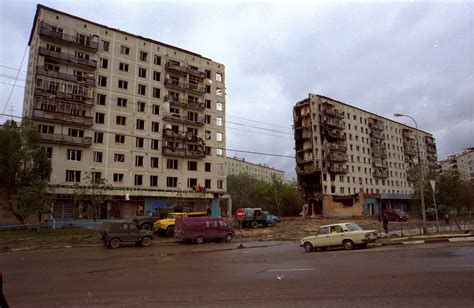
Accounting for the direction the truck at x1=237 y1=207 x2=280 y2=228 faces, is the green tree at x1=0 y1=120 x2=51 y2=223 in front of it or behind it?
behind

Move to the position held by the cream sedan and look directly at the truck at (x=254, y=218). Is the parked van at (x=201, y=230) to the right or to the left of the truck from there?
left

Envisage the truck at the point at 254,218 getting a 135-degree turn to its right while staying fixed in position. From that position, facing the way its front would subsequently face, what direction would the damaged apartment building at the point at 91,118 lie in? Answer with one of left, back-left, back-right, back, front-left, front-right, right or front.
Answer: front-right

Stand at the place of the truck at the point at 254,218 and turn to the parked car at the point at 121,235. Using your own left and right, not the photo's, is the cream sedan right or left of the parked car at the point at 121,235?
left

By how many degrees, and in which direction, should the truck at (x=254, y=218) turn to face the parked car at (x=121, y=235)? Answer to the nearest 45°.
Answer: approximately 135° to its right

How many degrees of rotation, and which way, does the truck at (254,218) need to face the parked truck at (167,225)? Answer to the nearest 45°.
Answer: approximately 135° to its right

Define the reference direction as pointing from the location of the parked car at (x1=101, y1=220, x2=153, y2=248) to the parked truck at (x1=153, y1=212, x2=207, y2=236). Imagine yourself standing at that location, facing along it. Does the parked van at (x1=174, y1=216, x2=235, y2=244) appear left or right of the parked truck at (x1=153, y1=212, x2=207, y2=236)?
right
